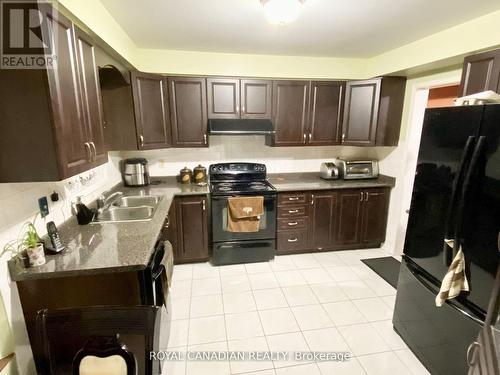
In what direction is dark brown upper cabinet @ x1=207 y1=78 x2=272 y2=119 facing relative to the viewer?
toward the camera

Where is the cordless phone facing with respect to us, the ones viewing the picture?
facing the viewer and to the right of the viewer

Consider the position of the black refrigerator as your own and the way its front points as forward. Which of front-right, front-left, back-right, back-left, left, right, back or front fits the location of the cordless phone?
front

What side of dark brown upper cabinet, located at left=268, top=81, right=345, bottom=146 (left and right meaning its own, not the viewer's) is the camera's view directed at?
front

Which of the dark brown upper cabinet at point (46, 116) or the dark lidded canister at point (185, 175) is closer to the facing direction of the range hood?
the dark brown upper cabinet

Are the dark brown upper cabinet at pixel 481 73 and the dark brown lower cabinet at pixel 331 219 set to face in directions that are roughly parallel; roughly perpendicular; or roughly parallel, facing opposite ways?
roughly perpendicular

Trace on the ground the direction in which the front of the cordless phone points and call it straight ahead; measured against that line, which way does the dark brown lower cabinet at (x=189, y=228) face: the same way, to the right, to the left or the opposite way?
to the right

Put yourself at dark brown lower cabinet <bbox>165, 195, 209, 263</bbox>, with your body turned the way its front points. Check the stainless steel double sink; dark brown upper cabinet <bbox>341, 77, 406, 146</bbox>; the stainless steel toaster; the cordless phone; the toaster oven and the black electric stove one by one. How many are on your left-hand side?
4

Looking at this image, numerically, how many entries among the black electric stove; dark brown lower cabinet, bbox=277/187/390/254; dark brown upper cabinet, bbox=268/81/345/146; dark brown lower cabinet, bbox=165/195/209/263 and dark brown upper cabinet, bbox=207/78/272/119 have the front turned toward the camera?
5

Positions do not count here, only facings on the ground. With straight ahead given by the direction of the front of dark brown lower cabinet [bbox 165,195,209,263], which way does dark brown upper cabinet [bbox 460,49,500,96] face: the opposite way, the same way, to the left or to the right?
to the right

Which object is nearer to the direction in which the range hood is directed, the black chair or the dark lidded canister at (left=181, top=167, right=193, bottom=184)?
the black chair

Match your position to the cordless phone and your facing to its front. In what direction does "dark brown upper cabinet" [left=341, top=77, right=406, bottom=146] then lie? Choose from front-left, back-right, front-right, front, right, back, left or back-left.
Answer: front-left

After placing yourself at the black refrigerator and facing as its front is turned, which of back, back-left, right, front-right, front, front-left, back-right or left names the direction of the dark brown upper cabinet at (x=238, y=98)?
front-right

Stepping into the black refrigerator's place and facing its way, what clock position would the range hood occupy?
The range hood is roughly at 2 o'clock from the black refrigerator.

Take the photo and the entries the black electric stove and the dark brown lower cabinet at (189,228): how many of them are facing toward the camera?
2
